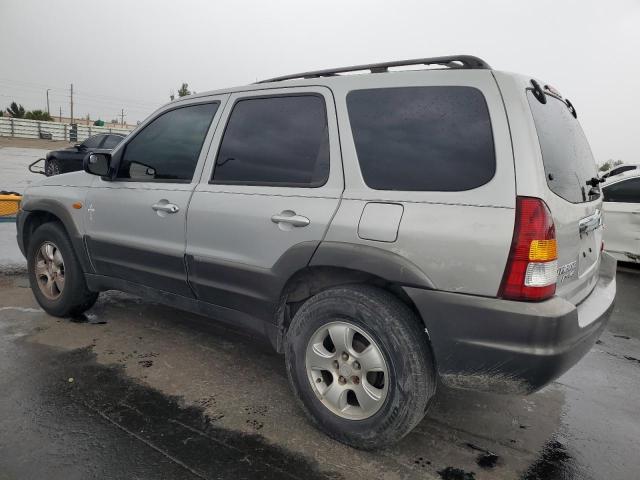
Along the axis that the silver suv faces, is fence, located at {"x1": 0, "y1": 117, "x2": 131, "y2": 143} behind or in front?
in front

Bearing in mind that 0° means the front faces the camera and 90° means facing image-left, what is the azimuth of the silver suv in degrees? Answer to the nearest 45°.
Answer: approximately 135°
